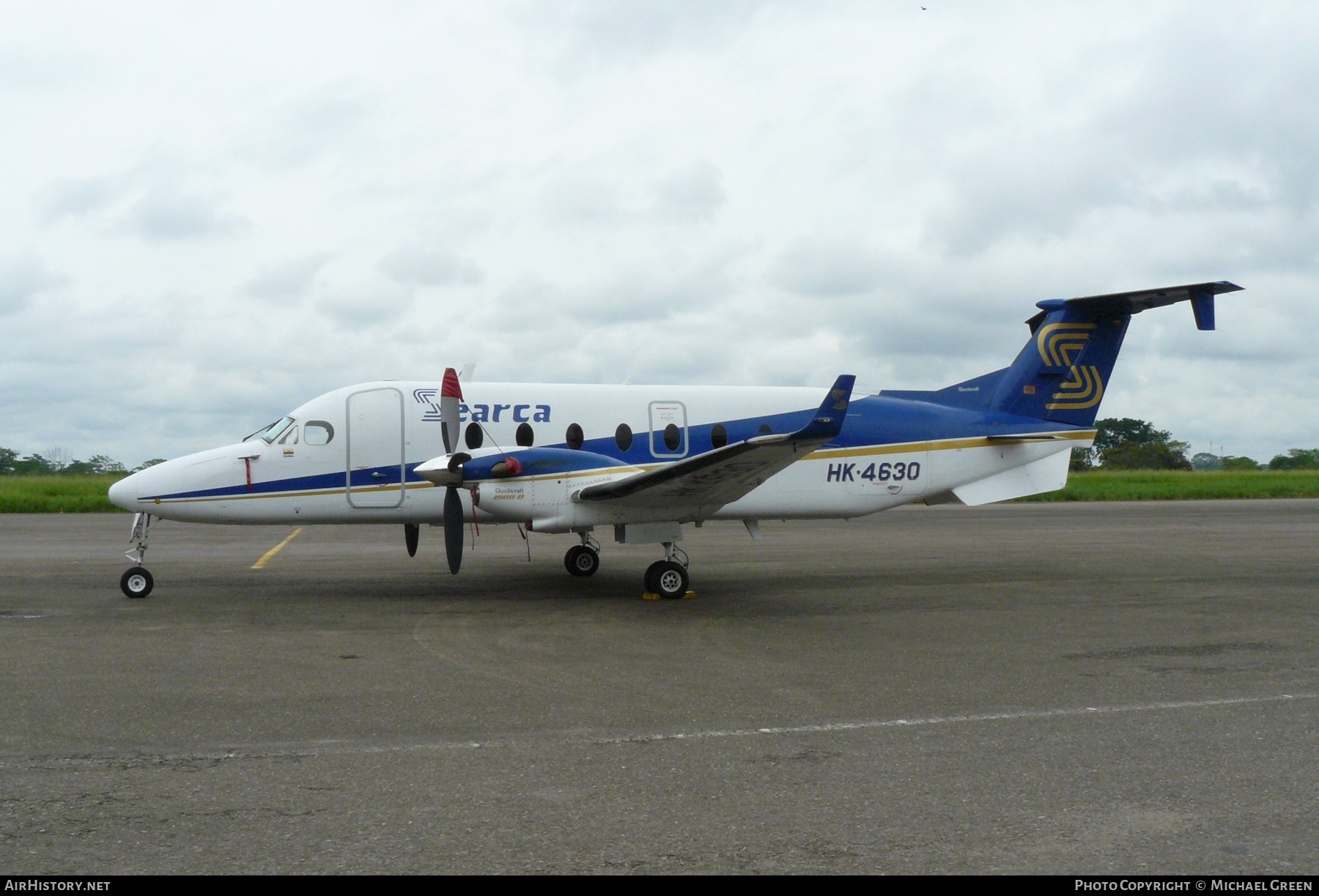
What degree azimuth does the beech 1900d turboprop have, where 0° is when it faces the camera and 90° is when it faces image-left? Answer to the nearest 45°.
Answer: approximately 90°
